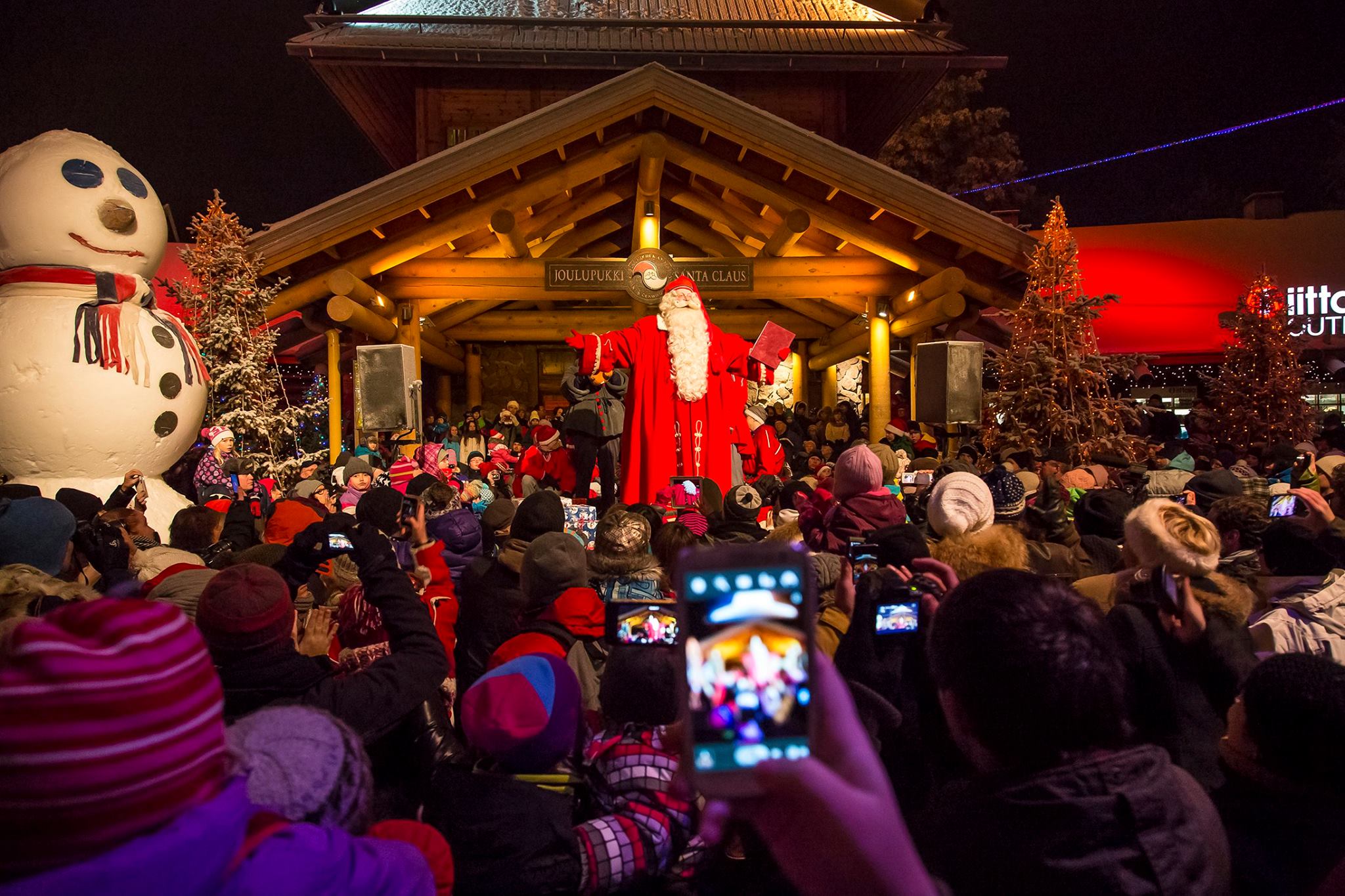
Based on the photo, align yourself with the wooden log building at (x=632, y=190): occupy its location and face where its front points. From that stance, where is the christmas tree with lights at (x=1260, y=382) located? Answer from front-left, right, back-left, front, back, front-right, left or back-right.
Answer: left

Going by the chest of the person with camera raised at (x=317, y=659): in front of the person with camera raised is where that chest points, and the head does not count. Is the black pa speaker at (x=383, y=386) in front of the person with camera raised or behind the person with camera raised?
in front

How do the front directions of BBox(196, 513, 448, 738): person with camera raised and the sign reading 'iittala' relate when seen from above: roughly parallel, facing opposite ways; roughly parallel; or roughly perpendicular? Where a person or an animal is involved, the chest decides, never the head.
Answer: roughly parallel, facing opposite ways

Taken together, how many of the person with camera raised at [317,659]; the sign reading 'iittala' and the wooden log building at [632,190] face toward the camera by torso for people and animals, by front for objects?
2

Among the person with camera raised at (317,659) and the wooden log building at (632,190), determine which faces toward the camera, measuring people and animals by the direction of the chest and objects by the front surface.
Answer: the wooden log building

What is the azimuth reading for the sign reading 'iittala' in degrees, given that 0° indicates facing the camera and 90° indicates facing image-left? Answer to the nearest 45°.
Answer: approximately 0°

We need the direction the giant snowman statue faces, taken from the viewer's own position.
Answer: facing the viewer and to the right of the viewer

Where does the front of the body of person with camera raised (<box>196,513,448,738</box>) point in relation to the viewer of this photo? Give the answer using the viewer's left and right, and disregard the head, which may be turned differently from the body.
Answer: facing away from the viewer and to the right of the viewer

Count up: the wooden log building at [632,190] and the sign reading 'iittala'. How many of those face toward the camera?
2

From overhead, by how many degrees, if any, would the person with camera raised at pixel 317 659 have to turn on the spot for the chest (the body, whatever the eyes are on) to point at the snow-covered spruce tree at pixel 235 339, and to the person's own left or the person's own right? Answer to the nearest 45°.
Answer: approximately 45° to the person's own left

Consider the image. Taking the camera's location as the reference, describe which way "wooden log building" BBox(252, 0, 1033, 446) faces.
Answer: facing the viewer

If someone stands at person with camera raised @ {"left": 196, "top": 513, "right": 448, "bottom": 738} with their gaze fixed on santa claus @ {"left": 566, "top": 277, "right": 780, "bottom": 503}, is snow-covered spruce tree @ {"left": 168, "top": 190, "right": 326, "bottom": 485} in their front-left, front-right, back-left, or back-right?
front-left
